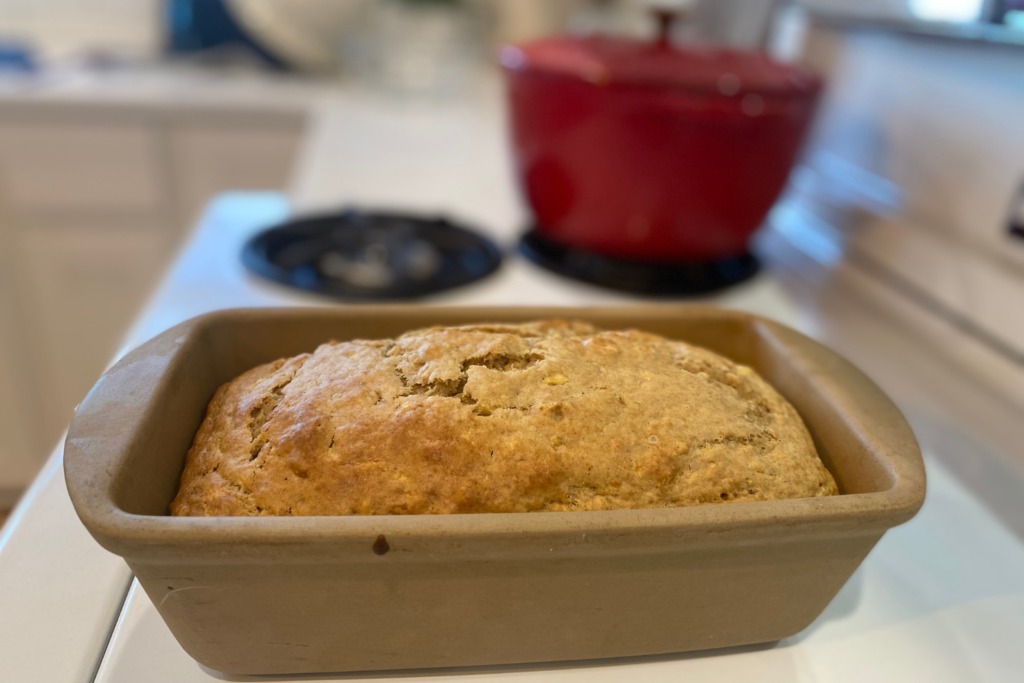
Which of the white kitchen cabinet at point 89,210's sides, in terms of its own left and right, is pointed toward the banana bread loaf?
front

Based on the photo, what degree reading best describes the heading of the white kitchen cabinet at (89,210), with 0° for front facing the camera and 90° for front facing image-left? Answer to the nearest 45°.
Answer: approximately 0°

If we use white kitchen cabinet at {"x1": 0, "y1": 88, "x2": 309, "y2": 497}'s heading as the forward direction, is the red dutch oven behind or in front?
in front
